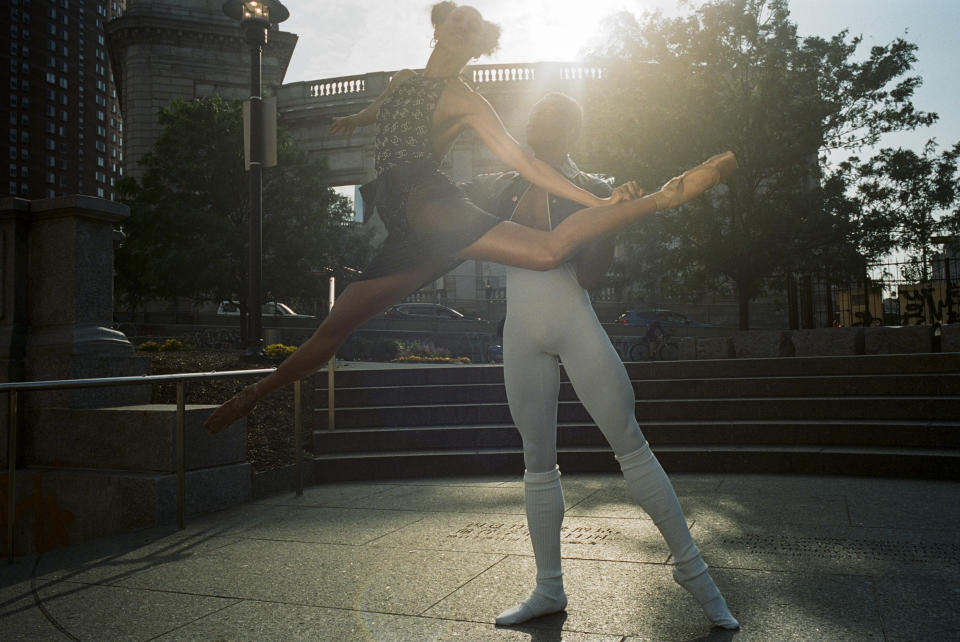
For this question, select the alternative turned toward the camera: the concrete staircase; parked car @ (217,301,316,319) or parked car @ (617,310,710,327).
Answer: the concrete staircase

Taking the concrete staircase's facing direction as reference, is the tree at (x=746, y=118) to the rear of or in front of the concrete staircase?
to the rear

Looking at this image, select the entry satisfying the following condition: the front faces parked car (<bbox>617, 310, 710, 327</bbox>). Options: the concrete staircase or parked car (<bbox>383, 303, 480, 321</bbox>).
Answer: parked car (<bbox>383, 303, 480, 321</bbox>)

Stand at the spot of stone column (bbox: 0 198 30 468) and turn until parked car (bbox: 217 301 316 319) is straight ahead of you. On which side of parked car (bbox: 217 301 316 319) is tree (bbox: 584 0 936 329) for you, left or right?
right

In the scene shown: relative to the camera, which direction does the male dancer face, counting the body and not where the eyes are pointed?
toward the camera

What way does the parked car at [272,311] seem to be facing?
to the viewer's right

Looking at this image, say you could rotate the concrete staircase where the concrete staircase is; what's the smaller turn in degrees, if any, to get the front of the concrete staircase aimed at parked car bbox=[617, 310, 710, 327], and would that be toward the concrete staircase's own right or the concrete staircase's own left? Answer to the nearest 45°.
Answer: approximately 180°

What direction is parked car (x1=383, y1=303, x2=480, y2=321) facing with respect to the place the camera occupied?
facing to the right of the viewer

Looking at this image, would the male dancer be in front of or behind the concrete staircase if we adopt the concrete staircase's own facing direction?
in front

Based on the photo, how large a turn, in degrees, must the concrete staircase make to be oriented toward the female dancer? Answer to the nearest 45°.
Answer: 0° — it already faces them

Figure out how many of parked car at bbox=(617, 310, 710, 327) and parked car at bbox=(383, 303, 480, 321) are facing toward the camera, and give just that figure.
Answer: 0

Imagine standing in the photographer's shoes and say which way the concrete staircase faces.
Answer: facing the viewer
